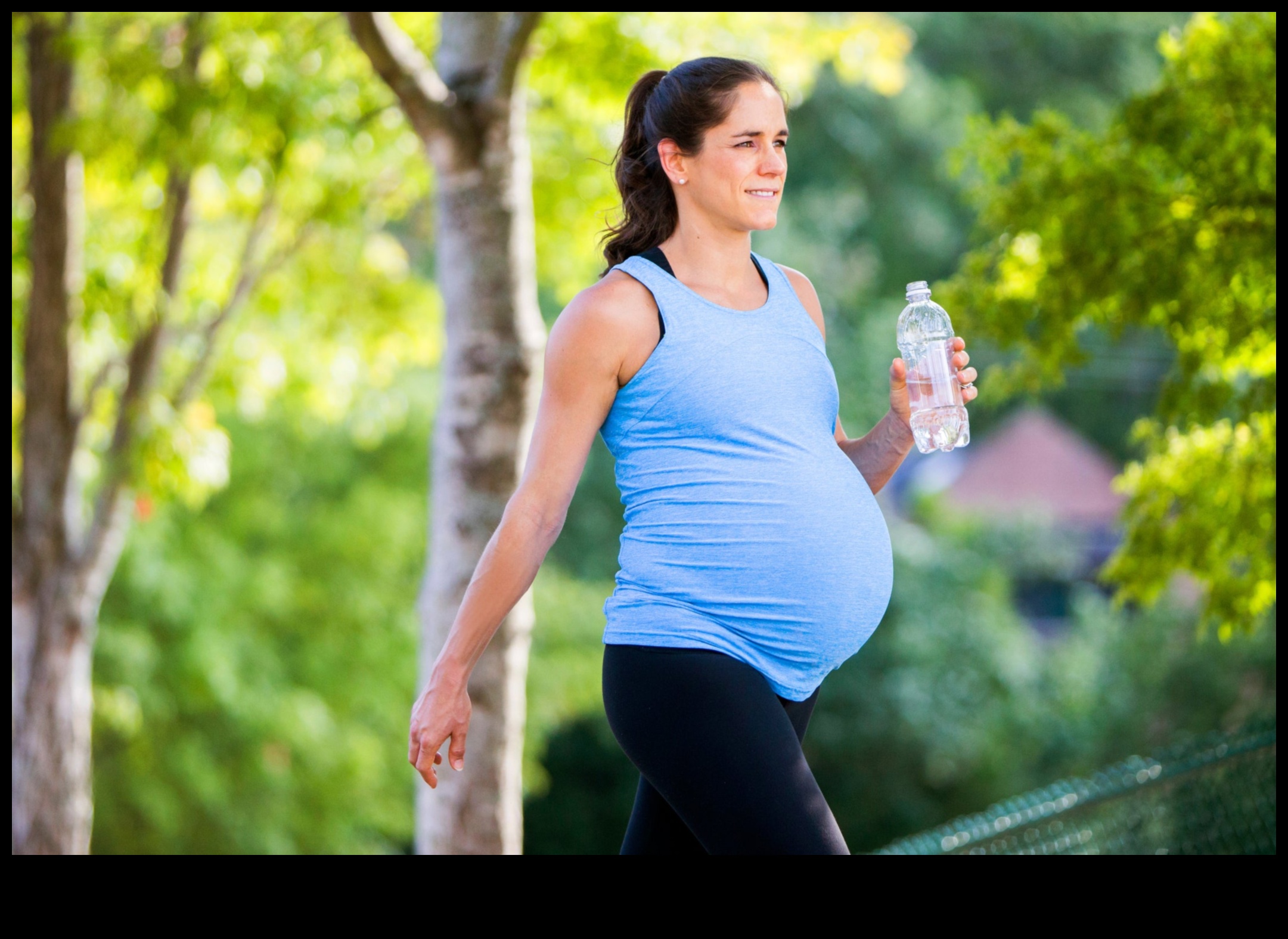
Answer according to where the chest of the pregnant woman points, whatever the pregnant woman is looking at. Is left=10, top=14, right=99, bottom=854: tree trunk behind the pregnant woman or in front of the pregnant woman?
behind

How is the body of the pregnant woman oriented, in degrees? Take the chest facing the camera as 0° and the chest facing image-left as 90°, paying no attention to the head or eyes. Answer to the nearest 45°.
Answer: approximately 315°
